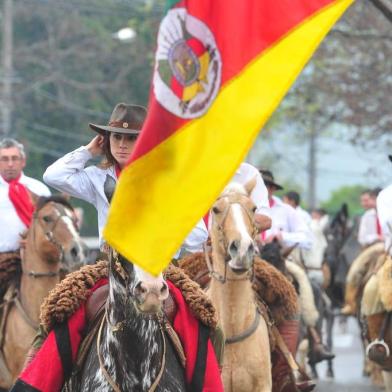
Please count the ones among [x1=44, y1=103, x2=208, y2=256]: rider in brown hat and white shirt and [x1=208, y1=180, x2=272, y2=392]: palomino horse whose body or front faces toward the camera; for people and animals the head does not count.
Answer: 2

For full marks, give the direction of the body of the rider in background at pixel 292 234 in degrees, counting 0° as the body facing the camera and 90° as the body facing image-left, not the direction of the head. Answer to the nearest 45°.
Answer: approximately 45°

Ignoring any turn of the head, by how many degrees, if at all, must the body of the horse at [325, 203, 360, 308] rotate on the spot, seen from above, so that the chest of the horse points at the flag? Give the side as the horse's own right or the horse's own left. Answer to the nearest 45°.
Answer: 0° — it already faces it

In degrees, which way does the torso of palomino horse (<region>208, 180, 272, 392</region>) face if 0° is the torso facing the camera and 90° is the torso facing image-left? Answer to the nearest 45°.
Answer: approximately 0°

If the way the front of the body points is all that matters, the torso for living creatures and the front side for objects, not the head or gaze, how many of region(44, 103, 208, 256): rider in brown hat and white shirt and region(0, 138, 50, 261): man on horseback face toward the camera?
2

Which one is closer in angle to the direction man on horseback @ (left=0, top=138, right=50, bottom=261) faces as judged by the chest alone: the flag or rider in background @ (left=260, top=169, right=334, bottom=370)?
the flag

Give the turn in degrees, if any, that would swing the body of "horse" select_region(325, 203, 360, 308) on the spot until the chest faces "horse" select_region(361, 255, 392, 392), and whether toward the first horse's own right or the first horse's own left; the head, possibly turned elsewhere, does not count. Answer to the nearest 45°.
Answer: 0° — it already faces it

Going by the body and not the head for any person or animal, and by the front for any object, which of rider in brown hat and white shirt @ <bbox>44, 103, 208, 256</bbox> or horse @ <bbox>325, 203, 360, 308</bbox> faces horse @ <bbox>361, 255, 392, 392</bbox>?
horse @ <bbox>325, 203, 360, 308</bbox>
